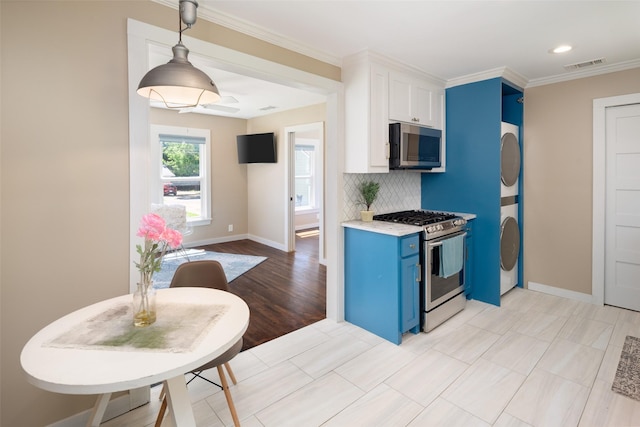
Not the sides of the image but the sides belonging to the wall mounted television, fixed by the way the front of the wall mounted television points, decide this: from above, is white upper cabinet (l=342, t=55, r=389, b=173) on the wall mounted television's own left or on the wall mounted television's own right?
on the wall mounted television's own left

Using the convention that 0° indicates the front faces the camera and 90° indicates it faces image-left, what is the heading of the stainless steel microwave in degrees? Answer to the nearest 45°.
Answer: approximately 315°

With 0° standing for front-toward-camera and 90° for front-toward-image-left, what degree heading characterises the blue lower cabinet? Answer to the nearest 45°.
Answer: approximately 315°
